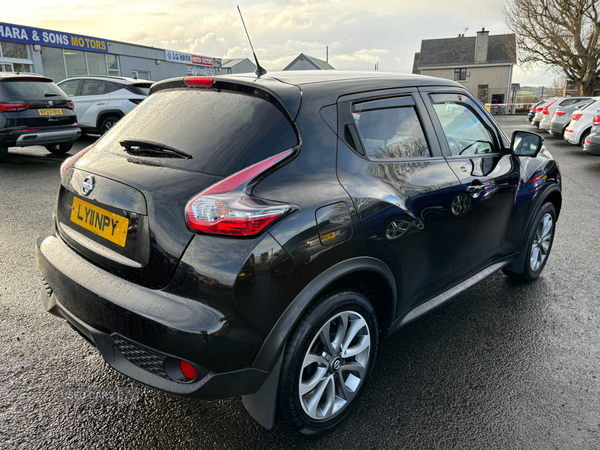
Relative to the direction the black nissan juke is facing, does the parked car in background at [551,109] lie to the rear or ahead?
ahead

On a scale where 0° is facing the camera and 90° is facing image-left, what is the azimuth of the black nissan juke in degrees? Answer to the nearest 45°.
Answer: approximately 225°

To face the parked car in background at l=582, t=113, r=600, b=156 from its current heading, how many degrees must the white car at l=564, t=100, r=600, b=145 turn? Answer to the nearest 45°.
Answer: approximately 135° to its right

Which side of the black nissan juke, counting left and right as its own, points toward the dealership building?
left

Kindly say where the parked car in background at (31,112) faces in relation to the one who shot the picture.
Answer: facing away from the viewer and to the left of the viewer

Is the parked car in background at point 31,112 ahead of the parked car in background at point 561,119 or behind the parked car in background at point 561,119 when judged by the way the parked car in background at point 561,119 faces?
behind

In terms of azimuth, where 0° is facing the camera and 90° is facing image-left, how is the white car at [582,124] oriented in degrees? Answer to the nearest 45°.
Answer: approximately 225°

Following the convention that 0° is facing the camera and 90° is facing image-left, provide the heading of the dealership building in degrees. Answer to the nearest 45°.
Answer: approximately 315°

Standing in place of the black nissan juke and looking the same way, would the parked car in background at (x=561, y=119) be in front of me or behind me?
in front

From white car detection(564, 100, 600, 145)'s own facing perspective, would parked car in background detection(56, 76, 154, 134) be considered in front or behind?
behind

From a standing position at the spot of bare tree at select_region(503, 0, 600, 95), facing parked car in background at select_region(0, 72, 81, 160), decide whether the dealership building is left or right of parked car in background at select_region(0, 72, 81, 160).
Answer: right
